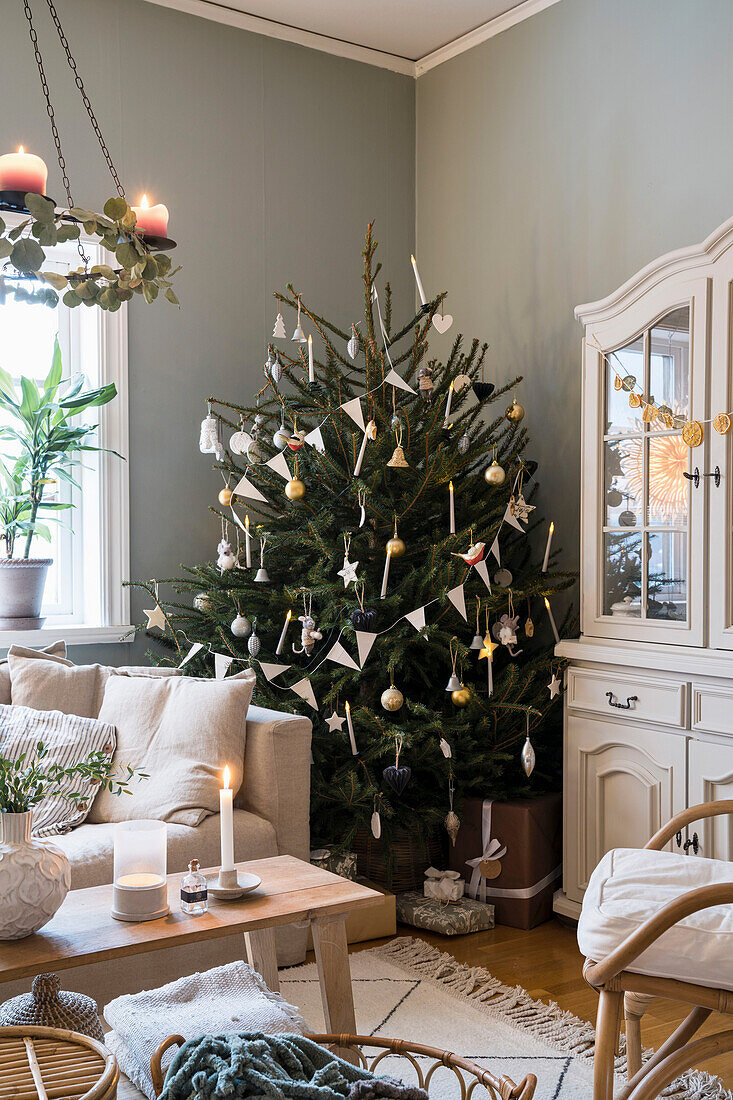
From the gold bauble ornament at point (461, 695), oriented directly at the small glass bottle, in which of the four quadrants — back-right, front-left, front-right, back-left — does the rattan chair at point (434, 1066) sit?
front-left

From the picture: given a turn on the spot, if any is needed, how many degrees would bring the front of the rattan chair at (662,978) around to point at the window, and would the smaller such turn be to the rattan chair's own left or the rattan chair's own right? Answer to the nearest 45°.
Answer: approximately 45° to the rattan chair's own right

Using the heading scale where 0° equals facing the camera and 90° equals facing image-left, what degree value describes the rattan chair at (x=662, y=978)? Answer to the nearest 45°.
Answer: approximately 90°

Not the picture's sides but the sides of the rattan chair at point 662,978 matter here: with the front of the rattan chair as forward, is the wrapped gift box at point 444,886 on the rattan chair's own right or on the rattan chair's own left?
on the rattan chair's own right

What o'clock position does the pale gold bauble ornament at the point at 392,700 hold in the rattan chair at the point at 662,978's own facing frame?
The pale gold bauble ornament is roughly at 2 o'clock from the rattan chair.

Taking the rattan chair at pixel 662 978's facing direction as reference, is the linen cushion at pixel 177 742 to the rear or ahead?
ahead

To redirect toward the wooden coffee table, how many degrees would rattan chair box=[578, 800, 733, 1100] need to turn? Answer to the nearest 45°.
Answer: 0° — it already faces it

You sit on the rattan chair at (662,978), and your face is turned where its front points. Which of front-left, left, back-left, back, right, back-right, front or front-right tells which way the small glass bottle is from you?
front

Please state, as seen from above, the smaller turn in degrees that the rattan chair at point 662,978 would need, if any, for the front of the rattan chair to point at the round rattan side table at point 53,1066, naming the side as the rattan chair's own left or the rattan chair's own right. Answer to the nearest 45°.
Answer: approximately 45° to the rattan chair's own left

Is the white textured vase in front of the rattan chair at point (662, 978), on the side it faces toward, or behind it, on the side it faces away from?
in front

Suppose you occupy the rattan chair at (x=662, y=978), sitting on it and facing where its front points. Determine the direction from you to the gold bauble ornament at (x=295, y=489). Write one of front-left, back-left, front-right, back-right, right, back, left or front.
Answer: front-right

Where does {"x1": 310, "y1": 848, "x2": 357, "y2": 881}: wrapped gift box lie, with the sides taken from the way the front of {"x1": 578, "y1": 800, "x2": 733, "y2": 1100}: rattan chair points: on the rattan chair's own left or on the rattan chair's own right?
on the rattan chair's own right

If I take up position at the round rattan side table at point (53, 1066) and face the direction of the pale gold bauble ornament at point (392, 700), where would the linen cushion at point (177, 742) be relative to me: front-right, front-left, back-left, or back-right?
front-left

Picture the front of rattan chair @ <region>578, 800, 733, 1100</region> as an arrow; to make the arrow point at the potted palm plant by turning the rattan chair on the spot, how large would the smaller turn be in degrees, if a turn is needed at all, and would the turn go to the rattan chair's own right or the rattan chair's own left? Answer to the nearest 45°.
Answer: approximately 45° to the rattan chair's own right
